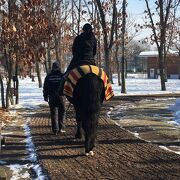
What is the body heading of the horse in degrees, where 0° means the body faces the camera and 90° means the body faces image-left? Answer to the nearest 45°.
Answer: approximately 180°
